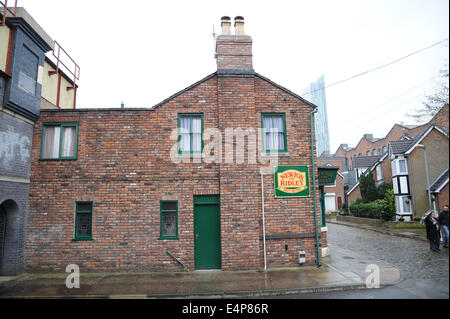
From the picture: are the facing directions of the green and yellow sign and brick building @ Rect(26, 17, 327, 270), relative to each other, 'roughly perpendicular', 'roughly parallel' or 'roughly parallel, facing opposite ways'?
roughly parallel

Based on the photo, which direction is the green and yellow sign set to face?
toward the camera
